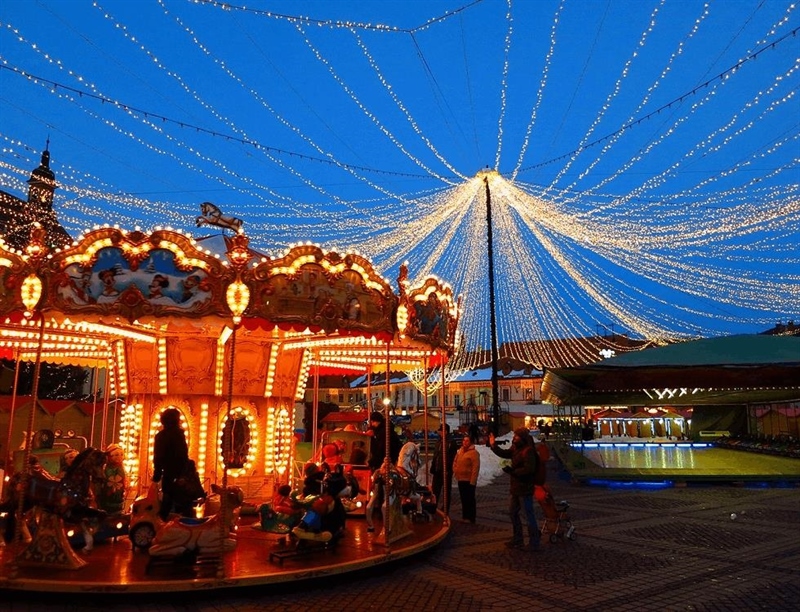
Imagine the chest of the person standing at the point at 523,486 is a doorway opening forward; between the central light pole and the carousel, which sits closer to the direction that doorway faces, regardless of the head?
the carousel

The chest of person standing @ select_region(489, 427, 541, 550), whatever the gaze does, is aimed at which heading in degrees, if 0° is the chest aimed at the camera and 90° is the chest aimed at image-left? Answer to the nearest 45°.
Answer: approximately 90°

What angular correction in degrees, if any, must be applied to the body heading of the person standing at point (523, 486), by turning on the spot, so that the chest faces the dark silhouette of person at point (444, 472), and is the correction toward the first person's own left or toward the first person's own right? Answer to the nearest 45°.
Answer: approximately 45° to the first person's own right

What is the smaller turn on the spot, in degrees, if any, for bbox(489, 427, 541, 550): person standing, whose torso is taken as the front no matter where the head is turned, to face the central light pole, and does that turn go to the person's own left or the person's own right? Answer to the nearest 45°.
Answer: approximately 90° to the person's own right

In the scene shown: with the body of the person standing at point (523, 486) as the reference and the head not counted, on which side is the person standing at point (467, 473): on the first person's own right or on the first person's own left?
on the first person's own right

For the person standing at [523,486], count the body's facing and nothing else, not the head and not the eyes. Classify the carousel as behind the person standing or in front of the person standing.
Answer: in front

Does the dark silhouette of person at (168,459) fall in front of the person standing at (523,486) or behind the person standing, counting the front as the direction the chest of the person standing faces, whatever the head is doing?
in front
